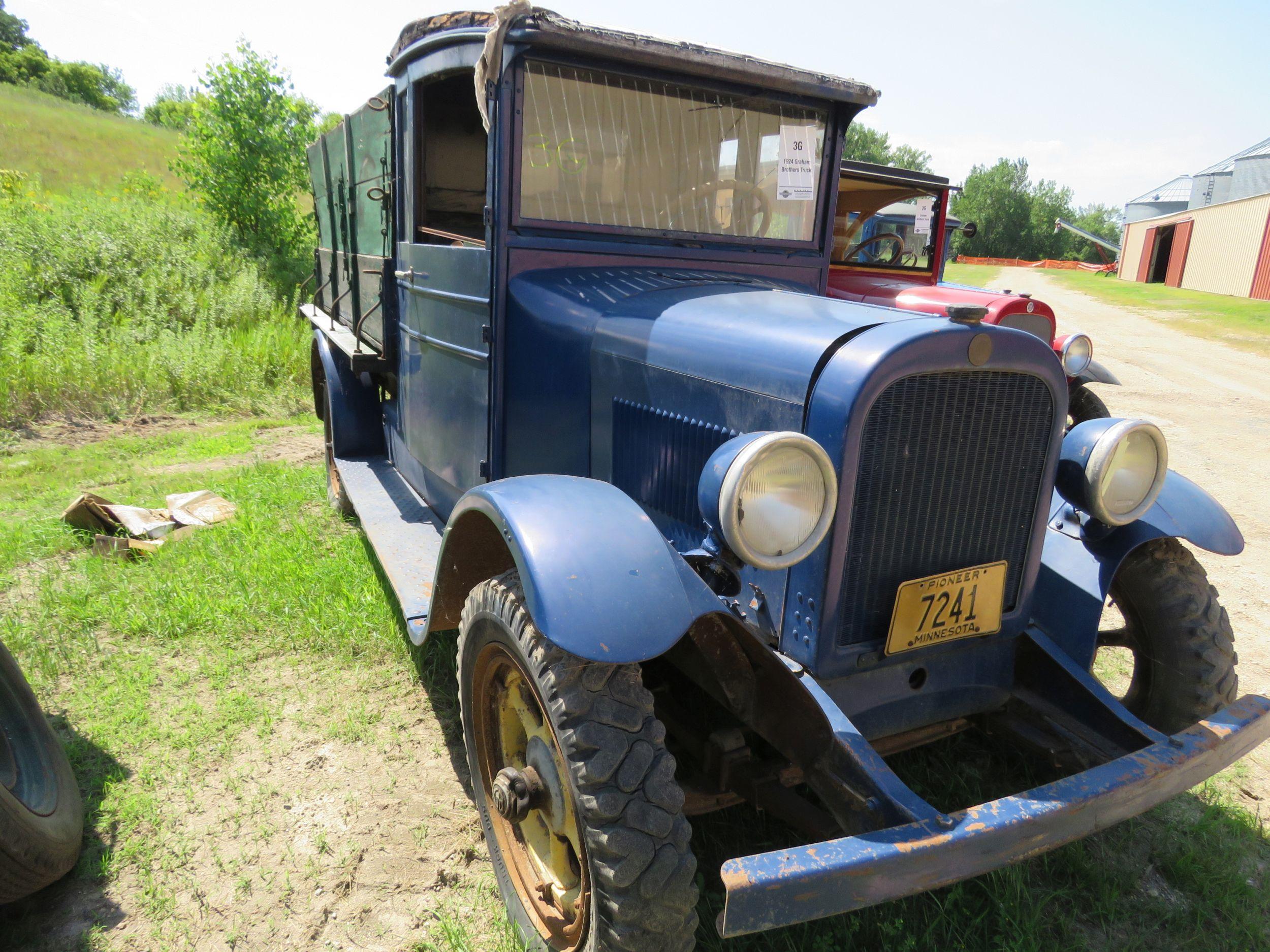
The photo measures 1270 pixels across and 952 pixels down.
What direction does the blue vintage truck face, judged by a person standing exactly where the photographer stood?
facing the viewer and to the right of the viewer

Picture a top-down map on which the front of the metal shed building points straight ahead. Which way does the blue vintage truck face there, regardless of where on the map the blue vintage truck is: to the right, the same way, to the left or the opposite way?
to the left

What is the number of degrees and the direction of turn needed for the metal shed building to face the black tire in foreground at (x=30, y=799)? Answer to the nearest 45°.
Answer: approximately 45° to its left

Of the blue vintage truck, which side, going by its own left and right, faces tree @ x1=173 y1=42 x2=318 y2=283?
back

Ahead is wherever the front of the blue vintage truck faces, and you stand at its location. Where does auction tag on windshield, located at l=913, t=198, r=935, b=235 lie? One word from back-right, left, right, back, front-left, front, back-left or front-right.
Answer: back-left

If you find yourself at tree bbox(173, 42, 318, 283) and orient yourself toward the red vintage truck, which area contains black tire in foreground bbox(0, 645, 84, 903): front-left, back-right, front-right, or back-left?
front-right

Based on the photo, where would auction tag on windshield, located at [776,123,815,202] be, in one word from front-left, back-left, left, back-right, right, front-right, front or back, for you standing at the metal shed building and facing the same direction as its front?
front-left

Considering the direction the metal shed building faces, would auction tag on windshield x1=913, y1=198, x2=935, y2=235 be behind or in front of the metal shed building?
in front

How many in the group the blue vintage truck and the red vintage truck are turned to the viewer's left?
0

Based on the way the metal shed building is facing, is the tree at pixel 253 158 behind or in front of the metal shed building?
in front

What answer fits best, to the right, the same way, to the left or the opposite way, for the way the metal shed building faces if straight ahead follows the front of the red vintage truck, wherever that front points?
to the right

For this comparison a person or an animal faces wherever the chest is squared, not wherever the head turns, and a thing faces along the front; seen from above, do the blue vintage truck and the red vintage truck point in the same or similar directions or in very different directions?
same or similar directions

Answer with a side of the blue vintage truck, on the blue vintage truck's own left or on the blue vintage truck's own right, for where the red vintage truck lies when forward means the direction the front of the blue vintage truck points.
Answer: on the blue vintage truck's own left
